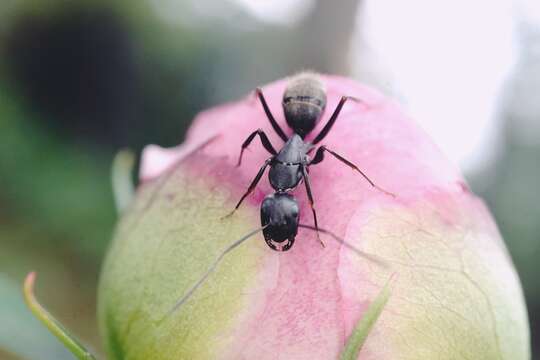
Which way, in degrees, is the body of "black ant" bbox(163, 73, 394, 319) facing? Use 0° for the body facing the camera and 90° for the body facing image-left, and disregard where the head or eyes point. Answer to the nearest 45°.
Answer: approximately 0°
